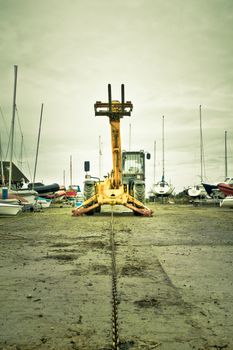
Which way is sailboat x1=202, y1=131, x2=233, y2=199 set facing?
to the viewer's left

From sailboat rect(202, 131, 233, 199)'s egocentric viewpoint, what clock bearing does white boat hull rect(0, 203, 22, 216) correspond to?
The white boat hull is roughly at 10 o'clock from the sailboat.
